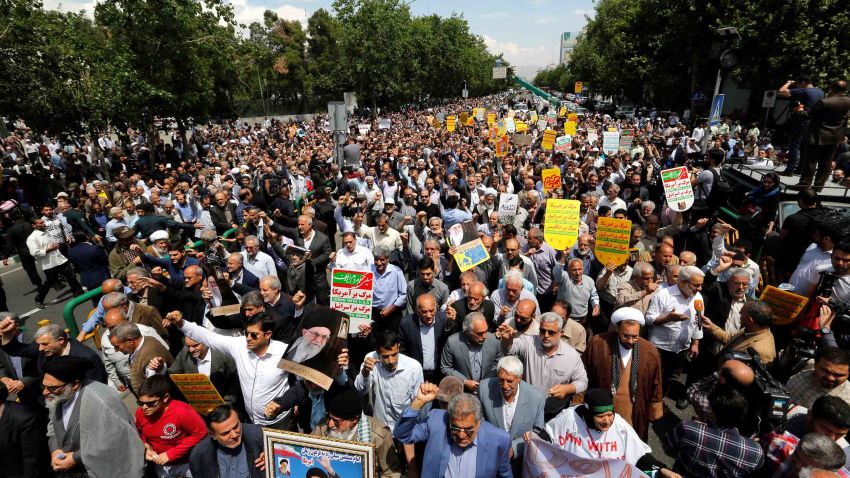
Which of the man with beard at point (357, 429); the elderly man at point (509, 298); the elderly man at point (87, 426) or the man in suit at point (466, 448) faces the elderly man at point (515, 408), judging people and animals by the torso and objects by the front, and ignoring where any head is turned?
the elderly man at point (509, 298)

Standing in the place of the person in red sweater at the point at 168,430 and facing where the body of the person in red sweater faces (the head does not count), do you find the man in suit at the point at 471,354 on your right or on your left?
on your left

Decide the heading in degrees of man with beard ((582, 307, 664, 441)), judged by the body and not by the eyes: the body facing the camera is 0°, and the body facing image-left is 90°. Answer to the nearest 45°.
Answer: approximately 0°

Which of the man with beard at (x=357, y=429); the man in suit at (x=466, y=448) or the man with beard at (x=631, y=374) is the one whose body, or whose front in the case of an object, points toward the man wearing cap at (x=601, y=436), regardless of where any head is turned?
the man with beard at (x=631, y=374)

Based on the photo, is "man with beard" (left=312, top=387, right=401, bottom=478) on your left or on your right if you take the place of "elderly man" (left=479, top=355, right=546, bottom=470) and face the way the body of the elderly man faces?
on your right

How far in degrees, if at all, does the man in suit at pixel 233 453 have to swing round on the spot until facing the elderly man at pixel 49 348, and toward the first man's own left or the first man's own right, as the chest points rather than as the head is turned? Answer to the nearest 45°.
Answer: approximately 180°

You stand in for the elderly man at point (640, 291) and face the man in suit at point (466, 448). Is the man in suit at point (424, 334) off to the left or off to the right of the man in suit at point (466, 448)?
right

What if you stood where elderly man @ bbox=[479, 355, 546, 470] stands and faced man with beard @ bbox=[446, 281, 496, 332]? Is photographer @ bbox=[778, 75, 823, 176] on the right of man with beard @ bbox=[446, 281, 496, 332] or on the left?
right

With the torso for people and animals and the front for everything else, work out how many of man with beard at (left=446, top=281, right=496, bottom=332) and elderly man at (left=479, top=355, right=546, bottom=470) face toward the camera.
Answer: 2
